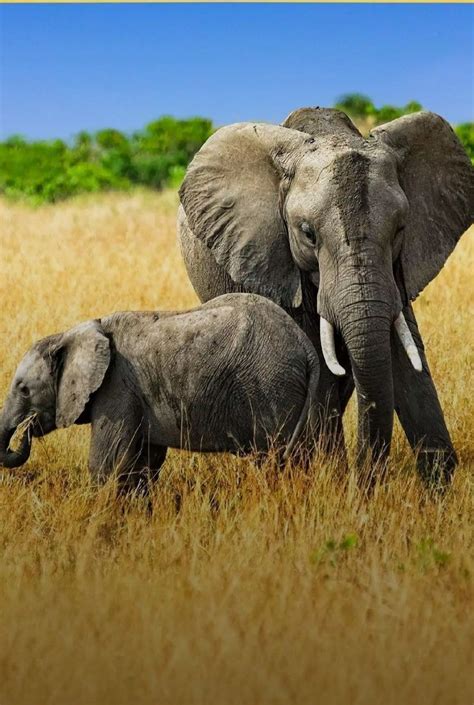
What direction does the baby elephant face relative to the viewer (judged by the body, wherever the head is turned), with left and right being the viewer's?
facing to the left of the viewer

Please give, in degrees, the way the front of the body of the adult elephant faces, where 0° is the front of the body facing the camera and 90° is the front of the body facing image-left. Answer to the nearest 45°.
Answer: approximately 315°

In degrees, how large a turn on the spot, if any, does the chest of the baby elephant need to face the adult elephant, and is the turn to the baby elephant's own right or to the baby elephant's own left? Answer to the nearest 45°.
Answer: approximately 135° to the baby elephant's own right

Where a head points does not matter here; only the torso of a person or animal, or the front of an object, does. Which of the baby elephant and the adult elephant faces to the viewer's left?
the baby elephant

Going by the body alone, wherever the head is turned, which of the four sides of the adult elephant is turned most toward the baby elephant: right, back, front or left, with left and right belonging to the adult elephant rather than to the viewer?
right

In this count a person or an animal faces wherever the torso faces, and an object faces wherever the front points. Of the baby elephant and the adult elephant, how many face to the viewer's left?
1
